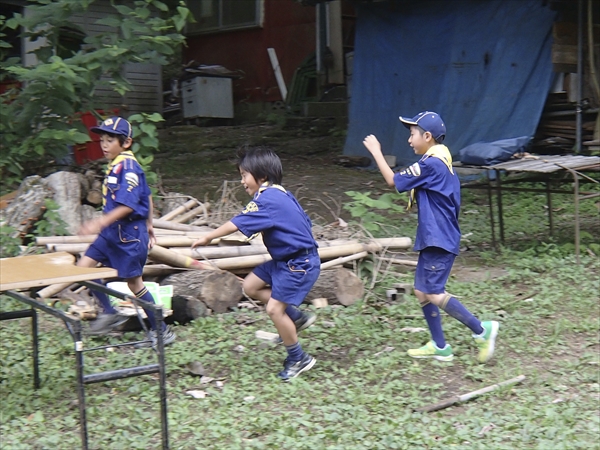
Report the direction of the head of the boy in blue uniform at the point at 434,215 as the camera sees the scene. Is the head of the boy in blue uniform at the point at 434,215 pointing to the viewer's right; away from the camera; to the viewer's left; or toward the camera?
to the viewer's left

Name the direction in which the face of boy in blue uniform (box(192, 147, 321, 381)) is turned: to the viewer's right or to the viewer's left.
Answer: to the viewer's left

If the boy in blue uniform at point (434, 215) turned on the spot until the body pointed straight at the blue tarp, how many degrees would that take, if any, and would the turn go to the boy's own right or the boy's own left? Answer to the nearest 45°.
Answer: approximately 90° to the boy's own right

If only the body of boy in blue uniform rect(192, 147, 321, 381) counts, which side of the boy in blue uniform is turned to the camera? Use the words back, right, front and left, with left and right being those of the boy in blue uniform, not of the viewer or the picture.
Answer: left

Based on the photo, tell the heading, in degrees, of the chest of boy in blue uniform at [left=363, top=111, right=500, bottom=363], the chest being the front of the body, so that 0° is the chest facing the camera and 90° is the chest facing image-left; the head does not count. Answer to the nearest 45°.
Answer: approximately 90°

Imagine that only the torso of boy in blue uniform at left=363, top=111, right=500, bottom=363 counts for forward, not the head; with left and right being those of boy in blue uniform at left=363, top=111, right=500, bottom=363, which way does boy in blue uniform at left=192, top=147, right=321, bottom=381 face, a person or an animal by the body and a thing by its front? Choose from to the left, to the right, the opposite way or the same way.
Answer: the same way

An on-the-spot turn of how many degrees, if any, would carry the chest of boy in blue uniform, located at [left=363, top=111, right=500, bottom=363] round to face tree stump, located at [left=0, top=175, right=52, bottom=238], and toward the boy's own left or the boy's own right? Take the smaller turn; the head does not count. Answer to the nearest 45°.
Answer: approximately 45° to the boy's own right

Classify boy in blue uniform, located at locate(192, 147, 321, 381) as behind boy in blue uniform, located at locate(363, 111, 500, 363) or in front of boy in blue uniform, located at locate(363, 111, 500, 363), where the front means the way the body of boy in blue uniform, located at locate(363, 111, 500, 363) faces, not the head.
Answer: in front

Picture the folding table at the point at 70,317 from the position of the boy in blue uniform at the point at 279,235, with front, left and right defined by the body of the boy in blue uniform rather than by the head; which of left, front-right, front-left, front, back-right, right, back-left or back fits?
front-left

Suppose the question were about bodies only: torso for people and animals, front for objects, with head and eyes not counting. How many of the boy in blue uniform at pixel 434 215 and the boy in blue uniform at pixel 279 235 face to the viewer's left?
2

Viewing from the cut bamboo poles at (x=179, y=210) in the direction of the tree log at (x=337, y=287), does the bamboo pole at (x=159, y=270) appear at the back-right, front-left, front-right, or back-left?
front-right
